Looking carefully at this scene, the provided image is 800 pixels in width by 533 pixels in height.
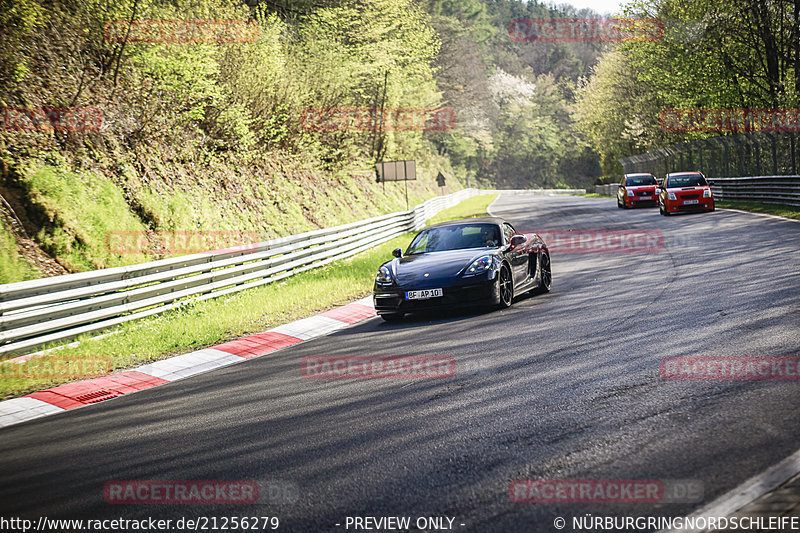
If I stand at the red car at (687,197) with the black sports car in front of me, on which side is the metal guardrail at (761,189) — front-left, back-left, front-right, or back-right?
back-left

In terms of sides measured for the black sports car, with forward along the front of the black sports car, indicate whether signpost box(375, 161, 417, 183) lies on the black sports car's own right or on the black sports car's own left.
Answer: on the black sports car's own right

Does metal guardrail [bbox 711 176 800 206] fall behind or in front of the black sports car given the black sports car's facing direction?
behind

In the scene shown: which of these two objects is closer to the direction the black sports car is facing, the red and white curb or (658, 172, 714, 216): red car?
the red and white curb

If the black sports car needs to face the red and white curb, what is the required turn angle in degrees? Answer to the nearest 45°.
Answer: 0° — it already faces it

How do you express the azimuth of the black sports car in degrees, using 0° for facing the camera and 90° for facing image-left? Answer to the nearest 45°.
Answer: approximately 45°

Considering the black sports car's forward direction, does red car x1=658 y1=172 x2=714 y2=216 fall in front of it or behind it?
behind

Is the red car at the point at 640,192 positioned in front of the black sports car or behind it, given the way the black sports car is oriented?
behind

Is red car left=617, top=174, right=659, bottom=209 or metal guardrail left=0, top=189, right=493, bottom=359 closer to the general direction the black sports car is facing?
the metal guardrail
